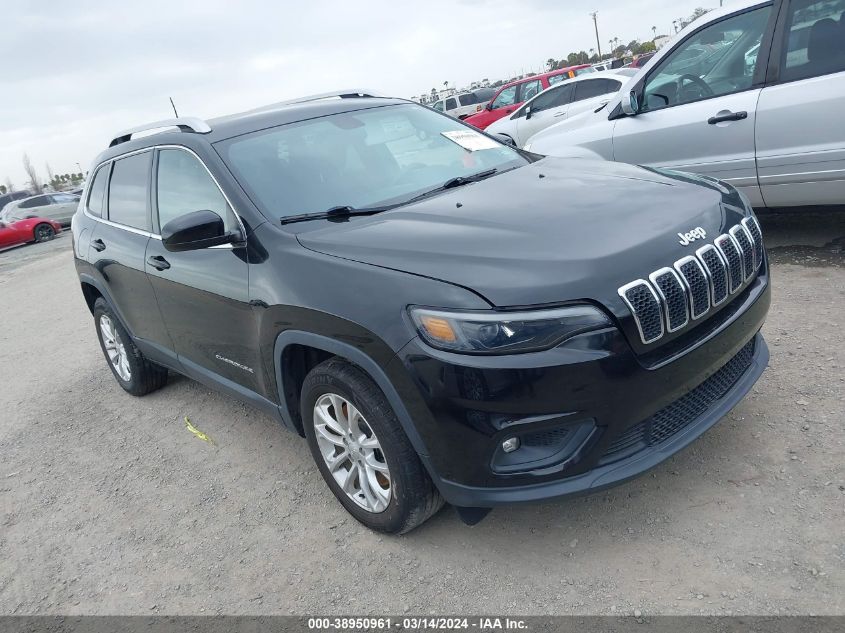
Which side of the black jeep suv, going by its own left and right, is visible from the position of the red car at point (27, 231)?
back

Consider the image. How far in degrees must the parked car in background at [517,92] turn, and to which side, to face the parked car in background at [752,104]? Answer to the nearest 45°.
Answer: approximately 90° to its left

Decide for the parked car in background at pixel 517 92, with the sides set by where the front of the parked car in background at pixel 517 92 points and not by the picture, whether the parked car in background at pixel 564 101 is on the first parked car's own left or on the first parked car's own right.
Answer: on the first parked car's own left

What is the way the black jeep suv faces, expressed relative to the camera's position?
facing the viewer and to the right of the viewer

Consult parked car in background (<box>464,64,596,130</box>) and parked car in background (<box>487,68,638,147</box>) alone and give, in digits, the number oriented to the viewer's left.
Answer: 2

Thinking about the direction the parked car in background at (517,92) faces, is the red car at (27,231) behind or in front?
in front

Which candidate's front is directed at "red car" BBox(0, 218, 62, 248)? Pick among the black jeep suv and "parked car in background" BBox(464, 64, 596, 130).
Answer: the parked car in background

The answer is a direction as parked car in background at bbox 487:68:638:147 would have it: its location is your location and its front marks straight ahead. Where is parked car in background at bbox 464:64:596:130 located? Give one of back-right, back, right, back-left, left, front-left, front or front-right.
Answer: right

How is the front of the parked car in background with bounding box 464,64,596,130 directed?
to the viewer's left

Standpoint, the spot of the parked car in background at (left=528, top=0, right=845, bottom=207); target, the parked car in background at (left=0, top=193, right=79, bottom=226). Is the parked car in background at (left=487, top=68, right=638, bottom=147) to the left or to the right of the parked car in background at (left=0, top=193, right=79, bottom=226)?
right

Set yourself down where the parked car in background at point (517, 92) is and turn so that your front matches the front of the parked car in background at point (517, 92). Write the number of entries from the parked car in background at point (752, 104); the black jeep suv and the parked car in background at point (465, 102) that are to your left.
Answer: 2

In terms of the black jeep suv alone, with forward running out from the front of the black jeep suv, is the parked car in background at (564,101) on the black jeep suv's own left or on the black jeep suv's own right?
on the black jeep suv's own left

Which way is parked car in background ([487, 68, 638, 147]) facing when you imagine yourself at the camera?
facing to the left of the viewer
